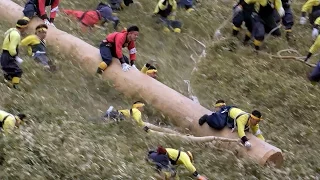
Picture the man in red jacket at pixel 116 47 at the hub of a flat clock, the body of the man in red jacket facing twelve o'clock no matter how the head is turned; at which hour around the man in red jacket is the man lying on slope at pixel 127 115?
The man lying on slope is roughly at 1 o'clock from the man in red jacket.

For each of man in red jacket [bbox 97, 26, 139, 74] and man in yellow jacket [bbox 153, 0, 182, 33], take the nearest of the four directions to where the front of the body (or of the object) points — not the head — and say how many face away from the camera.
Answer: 0

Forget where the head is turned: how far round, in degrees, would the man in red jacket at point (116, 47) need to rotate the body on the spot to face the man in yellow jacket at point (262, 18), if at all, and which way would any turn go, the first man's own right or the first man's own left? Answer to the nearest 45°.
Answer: approximately 90° to the first man's own left

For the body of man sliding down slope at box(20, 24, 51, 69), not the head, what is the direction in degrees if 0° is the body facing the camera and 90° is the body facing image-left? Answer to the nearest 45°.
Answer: approximately 315°

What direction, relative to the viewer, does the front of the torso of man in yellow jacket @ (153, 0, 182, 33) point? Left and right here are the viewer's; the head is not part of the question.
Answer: facing the viewer and to the left of the viewer

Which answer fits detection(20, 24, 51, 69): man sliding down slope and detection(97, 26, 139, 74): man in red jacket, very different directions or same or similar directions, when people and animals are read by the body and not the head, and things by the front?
same or similar directions

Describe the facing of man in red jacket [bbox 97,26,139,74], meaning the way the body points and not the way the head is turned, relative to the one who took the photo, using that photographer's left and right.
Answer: facing the viewer and to the right of the viewer

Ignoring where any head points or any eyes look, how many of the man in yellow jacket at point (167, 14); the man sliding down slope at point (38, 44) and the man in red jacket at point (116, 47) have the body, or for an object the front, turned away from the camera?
0

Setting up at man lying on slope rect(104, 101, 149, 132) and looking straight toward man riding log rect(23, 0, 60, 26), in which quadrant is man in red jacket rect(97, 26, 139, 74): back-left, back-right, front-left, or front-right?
front-right
